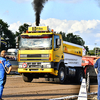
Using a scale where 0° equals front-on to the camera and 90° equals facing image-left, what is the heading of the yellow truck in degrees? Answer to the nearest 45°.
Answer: approximately 45°
